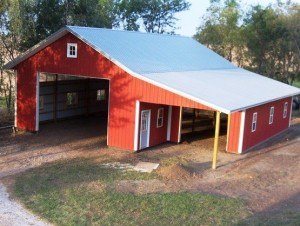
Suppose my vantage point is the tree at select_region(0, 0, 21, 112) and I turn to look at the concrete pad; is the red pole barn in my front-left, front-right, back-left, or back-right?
front-left

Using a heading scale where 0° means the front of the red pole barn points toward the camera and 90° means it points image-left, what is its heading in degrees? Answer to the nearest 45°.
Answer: approximately 45°

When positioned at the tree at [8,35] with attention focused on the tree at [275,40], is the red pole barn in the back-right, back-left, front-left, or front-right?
front-right

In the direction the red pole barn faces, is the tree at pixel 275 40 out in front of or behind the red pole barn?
behind

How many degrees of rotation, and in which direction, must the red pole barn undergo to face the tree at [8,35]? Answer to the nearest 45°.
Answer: approximately 45° to its right

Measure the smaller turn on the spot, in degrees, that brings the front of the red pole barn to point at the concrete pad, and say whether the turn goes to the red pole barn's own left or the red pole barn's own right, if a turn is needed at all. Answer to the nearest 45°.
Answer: approximately 45° to the red pole barn's own left
